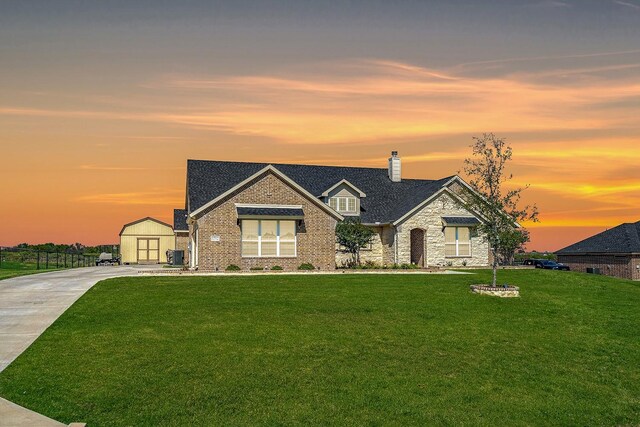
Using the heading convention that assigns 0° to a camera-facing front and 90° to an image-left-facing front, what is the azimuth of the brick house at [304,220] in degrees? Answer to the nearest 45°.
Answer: approximately 0°
